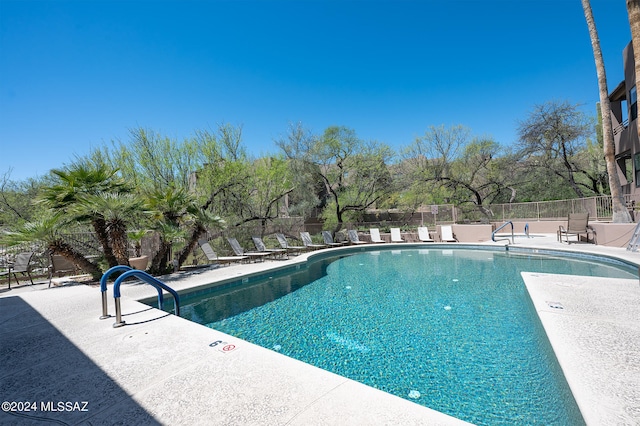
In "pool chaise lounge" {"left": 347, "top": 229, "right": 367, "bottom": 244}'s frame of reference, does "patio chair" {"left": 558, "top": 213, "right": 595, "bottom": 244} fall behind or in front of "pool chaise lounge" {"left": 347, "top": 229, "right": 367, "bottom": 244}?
in front

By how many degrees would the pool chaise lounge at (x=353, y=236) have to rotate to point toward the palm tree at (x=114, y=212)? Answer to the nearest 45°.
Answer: approximately 90° to its right

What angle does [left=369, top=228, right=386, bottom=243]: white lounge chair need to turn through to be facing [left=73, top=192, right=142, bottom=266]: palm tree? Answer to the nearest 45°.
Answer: approximately 90° to its right

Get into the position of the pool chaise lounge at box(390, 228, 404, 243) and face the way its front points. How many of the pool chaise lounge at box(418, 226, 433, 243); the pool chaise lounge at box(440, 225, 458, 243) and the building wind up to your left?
3

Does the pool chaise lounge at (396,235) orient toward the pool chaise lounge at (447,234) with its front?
no

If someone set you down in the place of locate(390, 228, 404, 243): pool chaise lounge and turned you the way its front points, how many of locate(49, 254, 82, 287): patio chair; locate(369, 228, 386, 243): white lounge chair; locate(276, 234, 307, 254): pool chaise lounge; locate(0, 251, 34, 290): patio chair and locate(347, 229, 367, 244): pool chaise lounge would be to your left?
0

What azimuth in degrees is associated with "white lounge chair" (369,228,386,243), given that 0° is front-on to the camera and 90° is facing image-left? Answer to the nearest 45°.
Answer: approximately 315°

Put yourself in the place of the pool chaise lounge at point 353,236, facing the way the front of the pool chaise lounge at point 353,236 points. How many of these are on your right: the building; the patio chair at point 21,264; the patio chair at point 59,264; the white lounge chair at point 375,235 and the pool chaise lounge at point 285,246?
3

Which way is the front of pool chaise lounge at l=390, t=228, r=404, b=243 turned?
toward the camera

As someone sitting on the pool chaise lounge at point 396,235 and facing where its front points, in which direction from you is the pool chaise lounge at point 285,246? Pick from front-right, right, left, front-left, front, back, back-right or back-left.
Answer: front-right

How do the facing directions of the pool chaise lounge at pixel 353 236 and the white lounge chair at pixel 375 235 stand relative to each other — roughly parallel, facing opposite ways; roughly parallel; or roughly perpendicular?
roughly parallel

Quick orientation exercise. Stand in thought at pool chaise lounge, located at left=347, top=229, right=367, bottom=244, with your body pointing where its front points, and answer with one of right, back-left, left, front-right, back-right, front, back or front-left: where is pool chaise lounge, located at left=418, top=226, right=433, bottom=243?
front-left

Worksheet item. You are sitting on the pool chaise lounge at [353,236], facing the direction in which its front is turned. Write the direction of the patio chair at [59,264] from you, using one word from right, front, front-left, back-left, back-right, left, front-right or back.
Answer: right

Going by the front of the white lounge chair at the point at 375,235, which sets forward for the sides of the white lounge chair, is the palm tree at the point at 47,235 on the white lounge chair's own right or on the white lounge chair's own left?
on the white lounge chair's own right

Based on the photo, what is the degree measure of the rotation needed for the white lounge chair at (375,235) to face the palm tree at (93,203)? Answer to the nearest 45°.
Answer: approximately 90° to its right

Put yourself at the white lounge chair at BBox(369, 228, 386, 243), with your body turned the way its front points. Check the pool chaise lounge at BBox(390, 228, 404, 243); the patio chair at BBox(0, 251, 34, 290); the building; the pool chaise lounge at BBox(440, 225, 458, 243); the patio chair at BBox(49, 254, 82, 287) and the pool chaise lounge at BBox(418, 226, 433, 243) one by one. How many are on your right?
2

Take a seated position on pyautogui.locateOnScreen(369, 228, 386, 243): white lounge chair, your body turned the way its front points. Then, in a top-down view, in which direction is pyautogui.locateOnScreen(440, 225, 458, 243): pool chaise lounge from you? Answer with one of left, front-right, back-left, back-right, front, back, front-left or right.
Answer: front-left

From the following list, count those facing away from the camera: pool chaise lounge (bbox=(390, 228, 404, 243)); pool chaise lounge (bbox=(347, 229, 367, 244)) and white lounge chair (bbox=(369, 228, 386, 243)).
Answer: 0

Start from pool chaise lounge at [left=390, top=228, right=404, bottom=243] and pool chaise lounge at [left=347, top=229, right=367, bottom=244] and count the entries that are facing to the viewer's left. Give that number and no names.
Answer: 0
